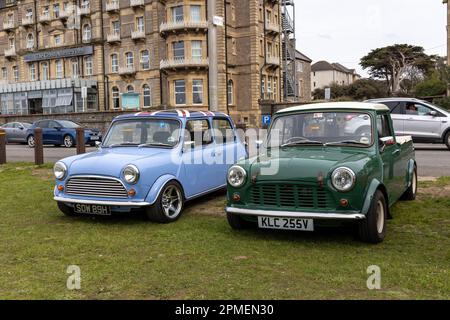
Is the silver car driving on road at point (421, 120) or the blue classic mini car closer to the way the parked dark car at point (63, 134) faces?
the silver car driving on road

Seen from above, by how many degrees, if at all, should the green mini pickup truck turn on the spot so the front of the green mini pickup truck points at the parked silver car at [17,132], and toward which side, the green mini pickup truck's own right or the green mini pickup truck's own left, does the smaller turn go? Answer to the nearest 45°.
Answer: approximately 90° to the green mini pickup truck's own right

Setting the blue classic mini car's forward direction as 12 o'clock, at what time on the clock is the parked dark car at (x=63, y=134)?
The parked dark car is roughly at 4 o'clock from the blue classic mini car.

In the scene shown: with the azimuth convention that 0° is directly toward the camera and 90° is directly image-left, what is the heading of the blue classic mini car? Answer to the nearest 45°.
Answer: approximately 45°

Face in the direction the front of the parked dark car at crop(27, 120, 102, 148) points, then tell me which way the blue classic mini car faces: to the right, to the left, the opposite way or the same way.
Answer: to the right

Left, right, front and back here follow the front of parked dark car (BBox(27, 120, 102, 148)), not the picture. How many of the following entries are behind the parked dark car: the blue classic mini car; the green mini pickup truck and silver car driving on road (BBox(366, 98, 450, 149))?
0

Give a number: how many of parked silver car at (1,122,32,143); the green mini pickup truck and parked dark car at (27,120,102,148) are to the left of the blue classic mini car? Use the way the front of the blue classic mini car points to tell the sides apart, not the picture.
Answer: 1

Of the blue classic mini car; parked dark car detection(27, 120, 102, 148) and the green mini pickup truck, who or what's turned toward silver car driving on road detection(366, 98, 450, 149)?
the parked dark car

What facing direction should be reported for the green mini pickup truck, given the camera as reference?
facing the viewer and to the left of the viewer

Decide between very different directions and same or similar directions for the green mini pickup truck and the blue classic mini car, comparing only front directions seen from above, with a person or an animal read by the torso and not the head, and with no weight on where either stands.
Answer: same or similar directions

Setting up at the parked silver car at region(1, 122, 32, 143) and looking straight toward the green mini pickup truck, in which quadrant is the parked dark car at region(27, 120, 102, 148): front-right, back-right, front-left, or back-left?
front-left

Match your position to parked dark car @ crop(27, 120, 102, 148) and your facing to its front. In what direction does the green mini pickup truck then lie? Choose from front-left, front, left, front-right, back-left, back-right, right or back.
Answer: front-right
